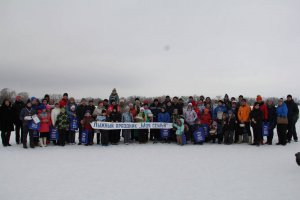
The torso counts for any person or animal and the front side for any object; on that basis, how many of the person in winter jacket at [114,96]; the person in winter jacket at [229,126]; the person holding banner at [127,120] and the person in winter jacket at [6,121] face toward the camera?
4

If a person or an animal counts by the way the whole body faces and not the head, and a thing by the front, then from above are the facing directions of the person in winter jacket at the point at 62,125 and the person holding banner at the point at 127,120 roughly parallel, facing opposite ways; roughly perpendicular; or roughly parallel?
roughly parallel

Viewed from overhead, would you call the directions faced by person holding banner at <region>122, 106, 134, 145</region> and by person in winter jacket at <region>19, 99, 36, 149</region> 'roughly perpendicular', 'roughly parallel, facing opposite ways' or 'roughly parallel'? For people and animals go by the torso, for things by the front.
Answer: roughly parallel

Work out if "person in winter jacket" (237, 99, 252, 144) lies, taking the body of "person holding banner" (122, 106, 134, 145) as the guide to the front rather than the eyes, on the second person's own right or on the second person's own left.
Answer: on the second person's own left

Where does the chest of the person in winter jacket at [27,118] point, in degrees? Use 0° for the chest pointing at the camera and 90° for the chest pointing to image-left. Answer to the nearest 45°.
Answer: approximately 0°

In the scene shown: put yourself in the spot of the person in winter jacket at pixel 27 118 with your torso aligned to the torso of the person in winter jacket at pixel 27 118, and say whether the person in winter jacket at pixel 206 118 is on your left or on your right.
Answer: on your left

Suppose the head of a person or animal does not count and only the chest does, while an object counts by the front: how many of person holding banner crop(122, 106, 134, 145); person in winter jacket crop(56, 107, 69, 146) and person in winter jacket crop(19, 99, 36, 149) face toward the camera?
3

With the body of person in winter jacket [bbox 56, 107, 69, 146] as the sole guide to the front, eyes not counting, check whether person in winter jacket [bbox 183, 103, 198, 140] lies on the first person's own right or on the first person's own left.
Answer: on the first person's own left

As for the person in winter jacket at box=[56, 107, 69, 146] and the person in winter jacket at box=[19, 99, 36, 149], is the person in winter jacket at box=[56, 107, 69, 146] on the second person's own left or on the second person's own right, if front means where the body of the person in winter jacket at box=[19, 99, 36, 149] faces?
on the second person's own left

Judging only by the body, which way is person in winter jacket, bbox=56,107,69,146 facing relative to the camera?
toward the camera

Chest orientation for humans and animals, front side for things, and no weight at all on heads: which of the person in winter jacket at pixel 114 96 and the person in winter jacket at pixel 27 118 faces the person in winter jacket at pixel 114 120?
the person in winter jacket at pixel 114 96

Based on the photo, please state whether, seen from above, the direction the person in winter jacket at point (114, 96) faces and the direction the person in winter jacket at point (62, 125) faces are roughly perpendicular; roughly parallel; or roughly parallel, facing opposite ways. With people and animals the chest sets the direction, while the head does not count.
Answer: roughly parallel

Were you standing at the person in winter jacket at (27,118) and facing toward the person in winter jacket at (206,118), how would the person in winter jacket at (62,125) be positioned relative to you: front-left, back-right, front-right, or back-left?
front-left

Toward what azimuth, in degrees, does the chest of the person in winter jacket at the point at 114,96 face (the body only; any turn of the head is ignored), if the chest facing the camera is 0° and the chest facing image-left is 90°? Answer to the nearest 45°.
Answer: approximately 0°

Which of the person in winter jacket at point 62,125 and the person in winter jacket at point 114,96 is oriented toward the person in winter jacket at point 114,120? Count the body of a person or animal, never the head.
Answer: the person in winter jacket at point 114,96

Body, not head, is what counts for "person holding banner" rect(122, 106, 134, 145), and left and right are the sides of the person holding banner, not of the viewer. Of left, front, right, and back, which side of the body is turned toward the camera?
front

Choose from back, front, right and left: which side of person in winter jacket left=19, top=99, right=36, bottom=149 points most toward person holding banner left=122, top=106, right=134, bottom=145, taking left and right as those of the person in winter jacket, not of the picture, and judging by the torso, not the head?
left
